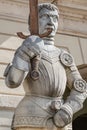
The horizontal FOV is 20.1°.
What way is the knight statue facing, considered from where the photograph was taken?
facing the viewer and to the right of the viewer
